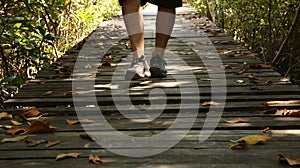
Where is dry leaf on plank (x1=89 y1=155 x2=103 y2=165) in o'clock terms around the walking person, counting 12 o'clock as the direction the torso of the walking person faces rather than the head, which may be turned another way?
The dry leaf on plank is roughly at 12 o'clock from the walking person.

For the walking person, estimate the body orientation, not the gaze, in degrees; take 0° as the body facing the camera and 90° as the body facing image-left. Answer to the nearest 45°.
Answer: approximately 0°

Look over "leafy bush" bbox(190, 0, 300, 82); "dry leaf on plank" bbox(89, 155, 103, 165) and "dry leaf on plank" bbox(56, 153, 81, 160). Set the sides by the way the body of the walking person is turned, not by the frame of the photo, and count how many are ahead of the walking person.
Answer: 2

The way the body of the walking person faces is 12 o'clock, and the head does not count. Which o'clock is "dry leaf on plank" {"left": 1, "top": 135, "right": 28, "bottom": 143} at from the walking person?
The dry leaf on plank is roughly at 1 o'clock from the walking person.
